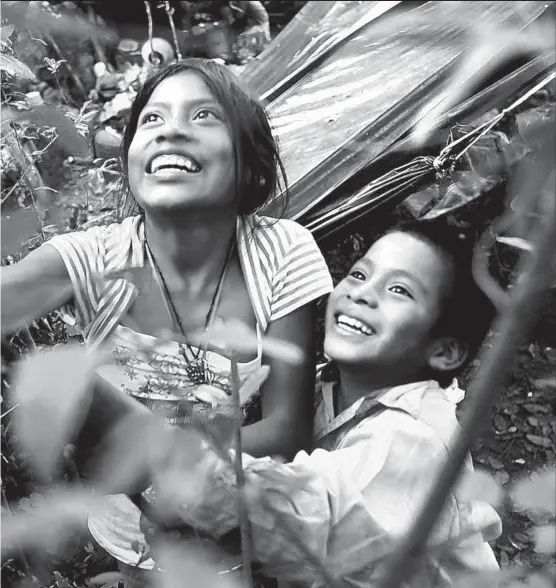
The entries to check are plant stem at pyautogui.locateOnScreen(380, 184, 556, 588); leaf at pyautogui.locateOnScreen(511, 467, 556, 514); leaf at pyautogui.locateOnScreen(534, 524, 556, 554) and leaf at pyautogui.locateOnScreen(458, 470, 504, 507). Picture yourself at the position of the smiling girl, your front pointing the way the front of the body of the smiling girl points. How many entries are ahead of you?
4

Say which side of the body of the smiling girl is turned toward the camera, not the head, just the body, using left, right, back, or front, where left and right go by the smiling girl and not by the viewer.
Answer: front

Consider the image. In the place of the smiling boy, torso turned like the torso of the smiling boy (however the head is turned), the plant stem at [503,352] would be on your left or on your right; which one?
on your left

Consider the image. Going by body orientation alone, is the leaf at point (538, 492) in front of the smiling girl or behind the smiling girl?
in front

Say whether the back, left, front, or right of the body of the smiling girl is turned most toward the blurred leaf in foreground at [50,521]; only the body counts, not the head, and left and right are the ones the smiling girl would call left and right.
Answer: front

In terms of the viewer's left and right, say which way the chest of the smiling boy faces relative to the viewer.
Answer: facing the viewer and to the left of the viewer

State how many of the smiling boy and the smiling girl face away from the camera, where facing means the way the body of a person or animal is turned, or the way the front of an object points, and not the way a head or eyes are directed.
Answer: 0

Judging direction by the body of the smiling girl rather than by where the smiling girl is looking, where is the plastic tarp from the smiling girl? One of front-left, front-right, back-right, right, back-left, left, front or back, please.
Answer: back-left

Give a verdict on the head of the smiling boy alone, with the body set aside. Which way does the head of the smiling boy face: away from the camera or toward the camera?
toward the camera

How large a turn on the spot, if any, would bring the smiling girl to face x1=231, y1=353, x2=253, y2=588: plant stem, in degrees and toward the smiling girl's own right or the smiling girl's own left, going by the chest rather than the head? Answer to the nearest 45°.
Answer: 0° — they already face it

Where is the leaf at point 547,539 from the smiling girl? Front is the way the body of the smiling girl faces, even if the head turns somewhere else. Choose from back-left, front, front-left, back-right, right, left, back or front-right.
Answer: front
